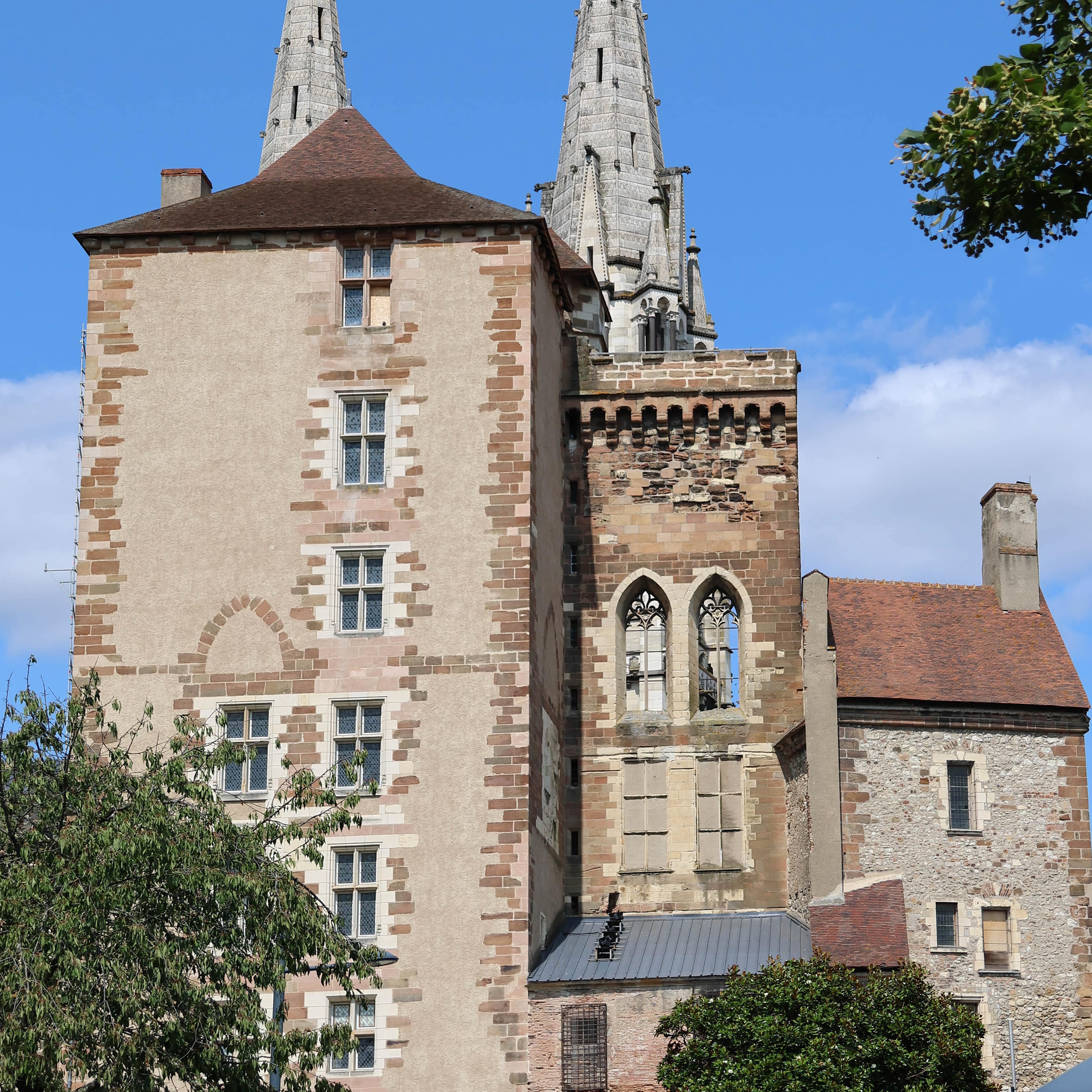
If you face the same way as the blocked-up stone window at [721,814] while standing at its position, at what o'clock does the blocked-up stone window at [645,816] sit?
the blocked-up stone window at [645,816] is roughly at 3 o'clock from the blocked-up stone window at [721,814].

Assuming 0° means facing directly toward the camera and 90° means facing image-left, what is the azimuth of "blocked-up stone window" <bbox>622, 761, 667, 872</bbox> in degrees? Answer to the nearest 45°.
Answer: approximately 0°

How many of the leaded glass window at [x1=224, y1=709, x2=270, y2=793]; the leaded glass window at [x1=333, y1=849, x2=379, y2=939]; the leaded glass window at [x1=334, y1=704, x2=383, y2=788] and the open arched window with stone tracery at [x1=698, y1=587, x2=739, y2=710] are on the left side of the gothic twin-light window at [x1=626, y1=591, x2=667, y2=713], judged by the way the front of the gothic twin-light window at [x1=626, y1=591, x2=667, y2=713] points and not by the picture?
1

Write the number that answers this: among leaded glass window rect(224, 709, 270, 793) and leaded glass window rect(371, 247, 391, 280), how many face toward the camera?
2

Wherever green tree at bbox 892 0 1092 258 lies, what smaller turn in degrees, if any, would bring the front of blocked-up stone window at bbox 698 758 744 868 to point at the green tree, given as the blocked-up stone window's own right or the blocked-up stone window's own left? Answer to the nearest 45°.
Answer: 0° — it already faces it
